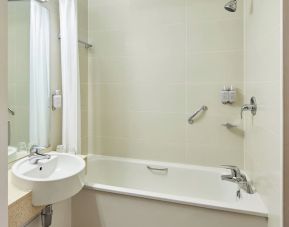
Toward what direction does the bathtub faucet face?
to the viewer's left

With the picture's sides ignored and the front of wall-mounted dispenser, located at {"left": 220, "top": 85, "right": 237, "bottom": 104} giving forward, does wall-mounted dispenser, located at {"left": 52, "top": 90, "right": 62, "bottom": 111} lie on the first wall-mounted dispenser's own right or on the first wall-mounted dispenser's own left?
on the first wall-mounted dispenser's own right

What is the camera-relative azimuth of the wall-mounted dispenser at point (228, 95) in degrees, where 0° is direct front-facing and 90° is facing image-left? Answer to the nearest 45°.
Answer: approximately 0°

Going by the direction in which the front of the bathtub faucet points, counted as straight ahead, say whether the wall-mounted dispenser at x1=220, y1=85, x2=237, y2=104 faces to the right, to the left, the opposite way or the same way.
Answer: to the left

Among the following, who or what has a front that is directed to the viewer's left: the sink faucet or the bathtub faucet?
the bathtub faucet
